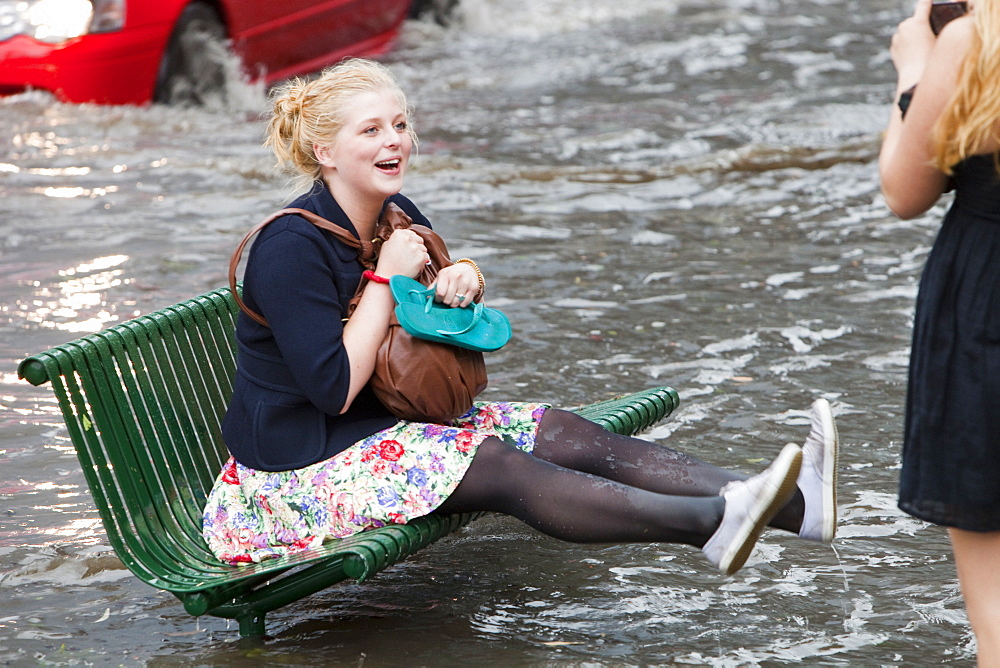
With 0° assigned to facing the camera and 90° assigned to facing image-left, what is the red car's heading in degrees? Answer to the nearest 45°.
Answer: approximately 45°

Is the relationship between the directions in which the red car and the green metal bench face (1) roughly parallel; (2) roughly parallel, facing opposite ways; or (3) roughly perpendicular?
roughly perpendicular

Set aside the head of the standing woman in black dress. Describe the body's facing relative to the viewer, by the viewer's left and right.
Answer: facing away from the viewer and to the left of the viewer

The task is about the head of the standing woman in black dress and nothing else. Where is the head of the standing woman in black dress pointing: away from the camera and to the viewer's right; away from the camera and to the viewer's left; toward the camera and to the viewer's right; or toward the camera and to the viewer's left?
away from the camera and to the viewer's left

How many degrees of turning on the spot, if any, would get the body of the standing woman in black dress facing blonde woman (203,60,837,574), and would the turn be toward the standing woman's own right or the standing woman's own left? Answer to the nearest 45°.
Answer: approximately 45° to the standing woman's own left

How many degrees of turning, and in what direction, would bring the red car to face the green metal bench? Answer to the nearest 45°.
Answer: approximately 45° to its left

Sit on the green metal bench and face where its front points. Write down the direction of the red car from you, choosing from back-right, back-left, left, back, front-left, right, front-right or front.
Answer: back-left
